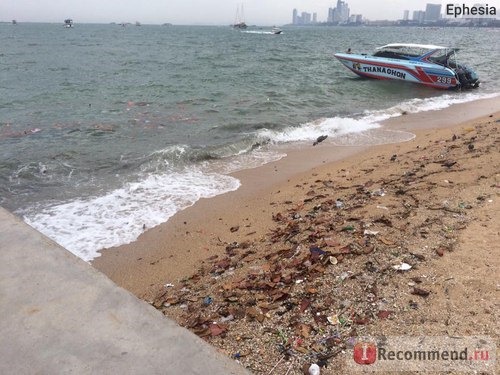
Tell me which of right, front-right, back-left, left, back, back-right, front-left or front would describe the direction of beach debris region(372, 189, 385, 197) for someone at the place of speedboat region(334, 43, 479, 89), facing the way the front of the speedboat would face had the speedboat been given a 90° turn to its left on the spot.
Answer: front-left

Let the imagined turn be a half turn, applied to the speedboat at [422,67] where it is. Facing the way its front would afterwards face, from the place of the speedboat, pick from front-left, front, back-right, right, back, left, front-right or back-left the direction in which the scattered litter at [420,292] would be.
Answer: front-right

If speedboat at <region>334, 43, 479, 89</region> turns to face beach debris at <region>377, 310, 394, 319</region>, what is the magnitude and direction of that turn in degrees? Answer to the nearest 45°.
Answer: approximately 135° to its left

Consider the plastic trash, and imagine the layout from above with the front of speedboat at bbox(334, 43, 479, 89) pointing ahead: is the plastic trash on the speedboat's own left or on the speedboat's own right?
on the speedboat's own left

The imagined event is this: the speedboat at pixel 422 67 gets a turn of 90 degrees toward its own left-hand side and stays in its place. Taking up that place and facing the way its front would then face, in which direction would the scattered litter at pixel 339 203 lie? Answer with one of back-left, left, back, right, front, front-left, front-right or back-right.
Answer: front-left

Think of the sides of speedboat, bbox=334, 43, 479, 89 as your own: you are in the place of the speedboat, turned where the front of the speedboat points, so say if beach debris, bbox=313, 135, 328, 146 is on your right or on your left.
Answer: on your left

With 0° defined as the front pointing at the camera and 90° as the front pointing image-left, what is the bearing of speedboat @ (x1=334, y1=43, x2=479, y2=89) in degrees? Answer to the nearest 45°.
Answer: approximately 135°

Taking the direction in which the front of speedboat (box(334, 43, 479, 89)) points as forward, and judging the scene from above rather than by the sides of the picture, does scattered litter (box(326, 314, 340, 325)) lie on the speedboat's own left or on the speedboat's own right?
on the speedboat's own left
